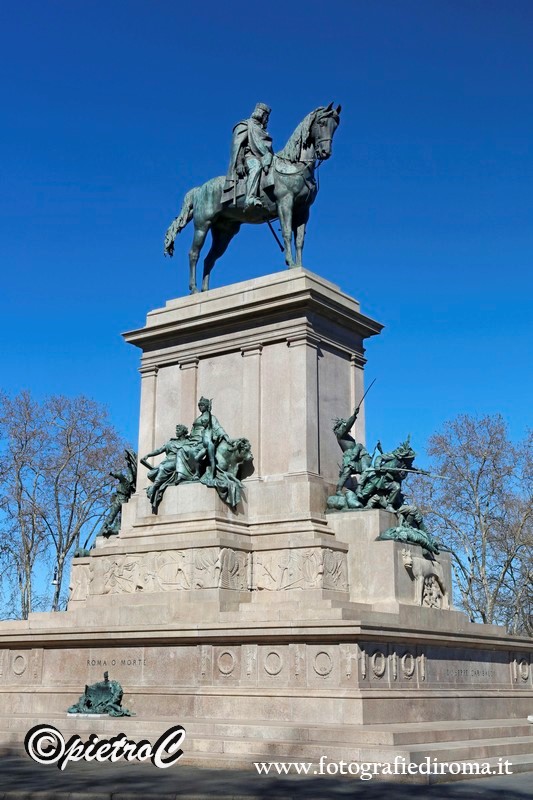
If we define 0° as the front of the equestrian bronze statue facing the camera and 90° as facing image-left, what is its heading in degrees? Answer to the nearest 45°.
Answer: approximately 315°
